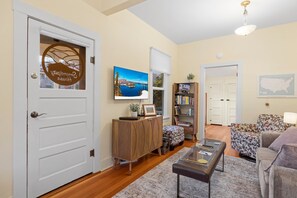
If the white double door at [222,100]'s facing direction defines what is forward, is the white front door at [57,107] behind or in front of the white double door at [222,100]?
in front

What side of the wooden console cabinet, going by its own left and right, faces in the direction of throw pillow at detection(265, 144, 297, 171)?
front

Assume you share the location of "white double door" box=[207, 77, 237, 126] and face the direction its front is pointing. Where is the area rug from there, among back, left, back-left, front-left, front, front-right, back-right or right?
front

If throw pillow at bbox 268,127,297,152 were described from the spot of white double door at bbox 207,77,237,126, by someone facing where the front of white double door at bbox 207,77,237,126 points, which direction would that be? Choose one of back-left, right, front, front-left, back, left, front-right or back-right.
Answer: front

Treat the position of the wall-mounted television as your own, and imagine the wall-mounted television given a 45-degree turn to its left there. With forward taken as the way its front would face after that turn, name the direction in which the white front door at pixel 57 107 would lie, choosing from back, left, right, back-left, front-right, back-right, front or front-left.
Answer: back-right

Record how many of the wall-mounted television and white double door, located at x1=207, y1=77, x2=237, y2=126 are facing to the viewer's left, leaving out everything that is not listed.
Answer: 0

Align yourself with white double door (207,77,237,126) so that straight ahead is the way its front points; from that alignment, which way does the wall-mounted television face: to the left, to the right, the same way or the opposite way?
to the left

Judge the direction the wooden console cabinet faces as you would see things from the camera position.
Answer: facing the viewer and to the right of the viewer

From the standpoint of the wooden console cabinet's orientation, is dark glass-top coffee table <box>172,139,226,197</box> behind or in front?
in front

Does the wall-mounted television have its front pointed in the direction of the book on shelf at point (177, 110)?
no

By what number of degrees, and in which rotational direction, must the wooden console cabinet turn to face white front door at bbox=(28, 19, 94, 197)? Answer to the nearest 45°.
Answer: approximately 90° to its right

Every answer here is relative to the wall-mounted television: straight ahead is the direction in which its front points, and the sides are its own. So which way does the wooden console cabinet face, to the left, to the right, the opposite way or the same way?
the same way

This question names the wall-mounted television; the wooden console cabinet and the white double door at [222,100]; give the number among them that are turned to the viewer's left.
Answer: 0

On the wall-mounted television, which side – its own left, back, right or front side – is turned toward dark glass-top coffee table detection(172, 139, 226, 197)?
front

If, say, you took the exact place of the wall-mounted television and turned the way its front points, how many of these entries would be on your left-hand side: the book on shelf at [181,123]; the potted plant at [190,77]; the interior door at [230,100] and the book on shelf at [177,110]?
4

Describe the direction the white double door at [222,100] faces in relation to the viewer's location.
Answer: facing the viewer

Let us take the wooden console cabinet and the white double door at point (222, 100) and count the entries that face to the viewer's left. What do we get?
0
